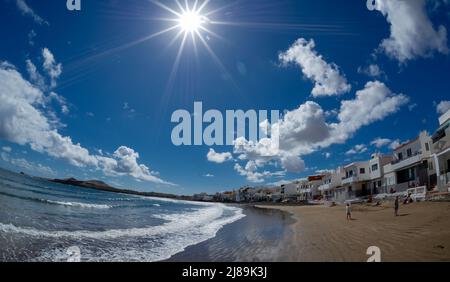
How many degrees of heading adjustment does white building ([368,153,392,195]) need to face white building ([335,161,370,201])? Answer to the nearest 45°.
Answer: approximately 90° to its right

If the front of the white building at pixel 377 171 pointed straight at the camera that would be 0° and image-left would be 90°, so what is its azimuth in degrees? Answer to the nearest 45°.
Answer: approximately 45°

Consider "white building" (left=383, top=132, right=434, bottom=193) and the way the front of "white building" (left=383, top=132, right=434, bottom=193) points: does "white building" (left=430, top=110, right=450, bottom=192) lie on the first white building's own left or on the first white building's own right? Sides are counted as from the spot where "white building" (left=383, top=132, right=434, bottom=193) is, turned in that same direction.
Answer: on the first white building's own left

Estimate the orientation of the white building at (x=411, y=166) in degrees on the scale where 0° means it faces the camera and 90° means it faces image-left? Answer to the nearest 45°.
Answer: approximately 45°

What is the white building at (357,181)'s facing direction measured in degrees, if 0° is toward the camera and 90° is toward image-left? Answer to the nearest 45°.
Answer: approximately 45°

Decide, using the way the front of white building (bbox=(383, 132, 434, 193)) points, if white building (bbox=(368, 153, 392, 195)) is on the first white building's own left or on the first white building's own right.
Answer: on the first white building's own right

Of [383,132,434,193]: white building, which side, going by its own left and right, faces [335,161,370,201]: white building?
right

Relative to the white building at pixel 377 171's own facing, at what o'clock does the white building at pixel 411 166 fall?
the white building at pixel 411 166 is roughly at 10 o'clock from the white building at pixel 377 171.
